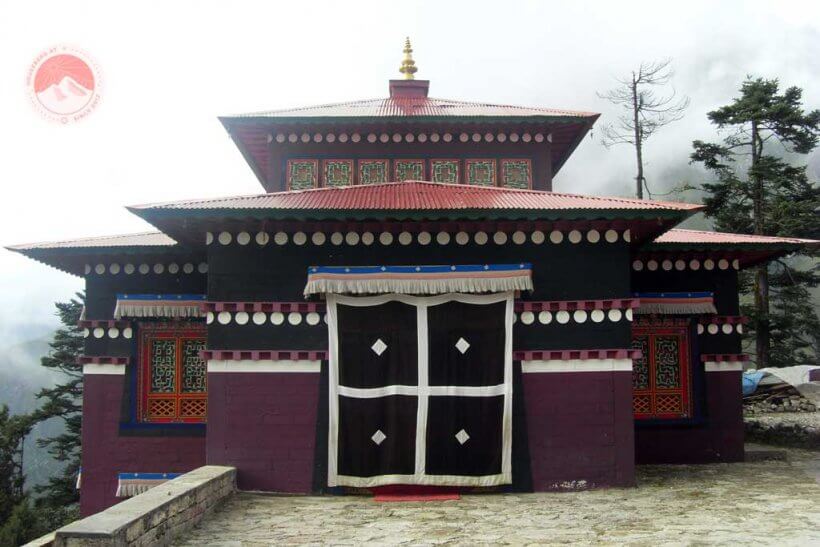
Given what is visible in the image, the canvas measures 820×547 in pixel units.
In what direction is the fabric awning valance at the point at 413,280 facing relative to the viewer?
toward the camera

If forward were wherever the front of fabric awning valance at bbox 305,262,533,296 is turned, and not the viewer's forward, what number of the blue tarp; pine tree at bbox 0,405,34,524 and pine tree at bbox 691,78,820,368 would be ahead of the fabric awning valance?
0

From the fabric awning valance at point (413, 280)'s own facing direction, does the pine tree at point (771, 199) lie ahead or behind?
behind

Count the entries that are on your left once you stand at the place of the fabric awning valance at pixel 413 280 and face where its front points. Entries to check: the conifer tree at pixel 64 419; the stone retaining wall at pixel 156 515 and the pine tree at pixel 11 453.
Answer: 0

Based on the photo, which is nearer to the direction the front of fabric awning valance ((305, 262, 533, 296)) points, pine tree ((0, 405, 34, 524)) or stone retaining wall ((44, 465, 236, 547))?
the stone retaining wall

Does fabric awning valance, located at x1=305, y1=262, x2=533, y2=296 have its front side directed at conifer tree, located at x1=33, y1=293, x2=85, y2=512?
no

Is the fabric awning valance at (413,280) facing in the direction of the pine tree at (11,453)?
no

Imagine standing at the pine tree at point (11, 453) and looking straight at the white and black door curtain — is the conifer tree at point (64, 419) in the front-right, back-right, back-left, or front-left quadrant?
front-left

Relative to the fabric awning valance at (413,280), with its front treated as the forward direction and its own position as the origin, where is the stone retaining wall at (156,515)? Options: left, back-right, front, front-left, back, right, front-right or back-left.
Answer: front-right

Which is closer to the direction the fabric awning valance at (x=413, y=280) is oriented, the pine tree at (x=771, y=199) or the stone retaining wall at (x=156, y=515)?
the stone retaining wall

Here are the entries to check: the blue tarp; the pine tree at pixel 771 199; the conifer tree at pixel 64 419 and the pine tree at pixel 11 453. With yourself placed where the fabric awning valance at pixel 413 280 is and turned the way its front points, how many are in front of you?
0

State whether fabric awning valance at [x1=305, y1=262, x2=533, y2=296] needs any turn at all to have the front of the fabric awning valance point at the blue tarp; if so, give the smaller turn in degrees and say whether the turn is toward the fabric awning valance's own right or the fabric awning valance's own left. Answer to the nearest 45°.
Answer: approximately 135° to the fabric awning valance's own left

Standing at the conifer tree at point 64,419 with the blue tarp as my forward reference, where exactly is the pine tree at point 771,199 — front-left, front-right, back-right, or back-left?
front-left
